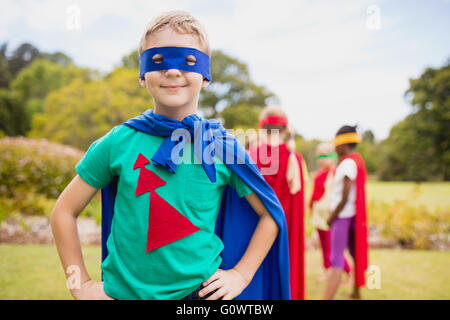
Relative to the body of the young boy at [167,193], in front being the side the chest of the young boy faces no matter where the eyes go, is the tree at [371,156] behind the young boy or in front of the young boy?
behind

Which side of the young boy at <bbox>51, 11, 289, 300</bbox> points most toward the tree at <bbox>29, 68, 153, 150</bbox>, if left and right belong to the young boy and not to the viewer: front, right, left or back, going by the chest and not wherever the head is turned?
back

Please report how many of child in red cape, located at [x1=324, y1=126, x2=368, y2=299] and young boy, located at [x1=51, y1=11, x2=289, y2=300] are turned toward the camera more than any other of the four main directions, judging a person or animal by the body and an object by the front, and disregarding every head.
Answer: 1

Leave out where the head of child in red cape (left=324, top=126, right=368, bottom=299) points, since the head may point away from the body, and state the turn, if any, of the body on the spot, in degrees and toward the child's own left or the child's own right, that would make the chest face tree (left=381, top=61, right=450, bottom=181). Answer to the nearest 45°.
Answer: approximately 90° to the child's own right

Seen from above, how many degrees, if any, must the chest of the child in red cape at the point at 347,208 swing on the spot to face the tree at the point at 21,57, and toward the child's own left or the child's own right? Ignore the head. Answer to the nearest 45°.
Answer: approximately 45° to the child's own right

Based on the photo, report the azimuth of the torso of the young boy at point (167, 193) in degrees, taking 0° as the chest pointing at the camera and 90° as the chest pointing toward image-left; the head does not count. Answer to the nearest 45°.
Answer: approximately 0°

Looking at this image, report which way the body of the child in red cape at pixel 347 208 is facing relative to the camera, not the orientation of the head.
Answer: to the viewer's left
